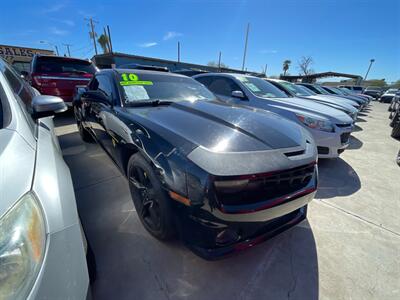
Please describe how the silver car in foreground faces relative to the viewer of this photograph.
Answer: facing the viewer

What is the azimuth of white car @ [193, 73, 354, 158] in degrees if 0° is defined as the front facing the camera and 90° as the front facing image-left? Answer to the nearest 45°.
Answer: approximately 315°

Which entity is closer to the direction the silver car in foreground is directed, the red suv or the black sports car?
the black sports car

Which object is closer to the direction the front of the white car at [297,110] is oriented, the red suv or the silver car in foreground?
the silver car in foreground

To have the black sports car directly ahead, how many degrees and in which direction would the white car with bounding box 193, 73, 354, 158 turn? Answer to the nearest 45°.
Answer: approximately 45° to its right

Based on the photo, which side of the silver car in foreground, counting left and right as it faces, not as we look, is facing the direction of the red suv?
back

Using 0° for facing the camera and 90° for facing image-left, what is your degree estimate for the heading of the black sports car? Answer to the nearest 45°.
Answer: approximately 315°

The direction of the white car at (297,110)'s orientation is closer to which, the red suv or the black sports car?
the black sports car

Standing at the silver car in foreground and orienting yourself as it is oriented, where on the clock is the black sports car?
The black sports car is roughly at 9 o'clock from the silver car in foreground.

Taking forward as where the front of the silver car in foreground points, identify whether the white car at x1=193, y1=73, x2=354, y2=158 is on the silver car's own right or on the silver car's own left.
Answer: on the silver car's own left

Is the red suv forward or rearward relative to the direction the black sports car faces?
rearward

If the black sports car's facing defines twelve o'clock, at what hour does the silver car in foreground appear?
The silver car in foreground is roughly at 3 o'clock from the black sports car.

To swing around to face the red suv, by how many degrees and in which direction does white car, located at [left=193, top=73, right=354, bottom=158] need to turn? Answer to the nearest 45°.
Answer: approximately 135° to its right

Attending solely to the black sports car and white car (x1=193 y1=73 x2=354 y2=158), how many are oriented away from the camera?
0

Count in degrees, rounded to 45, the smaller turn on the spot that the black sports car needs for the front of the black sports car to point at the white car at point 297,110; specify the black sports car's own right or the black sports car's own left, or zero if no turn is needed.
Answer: approximately 90° to the black sports car's own left
